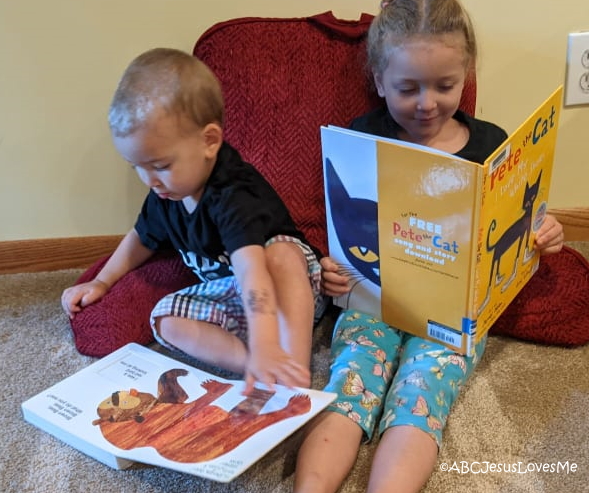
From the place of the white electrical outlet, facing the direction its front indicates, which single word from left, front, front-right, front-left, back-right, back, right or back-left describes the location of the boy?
front-right

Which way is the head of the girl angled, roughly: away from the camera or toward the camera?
toward the camera

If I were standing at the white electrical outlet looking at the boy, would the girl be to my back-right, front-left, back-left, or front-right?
front-left

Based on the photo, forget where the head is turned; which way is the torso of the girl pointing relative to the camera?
toward the camera

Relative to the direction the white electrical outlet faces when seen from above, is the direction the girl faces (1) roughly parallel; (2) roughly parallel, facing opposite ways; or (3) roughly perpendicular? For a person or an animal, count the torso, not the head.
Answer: roughly parallel

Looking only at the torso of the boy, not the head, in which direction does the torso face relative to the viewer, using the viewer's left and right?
facing the viewer and to the left of the viewer

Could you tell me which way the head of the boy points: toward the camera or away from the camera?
toward the camera

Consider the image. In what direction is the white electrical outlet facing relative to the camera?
toward the camera

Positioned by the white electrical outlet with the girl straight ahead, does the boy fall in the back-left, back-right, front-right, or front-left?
front-right

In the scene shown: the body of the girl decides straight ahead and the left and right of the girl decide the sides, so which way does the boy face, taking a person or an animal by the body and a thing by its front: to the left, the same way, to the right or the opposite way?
the same way

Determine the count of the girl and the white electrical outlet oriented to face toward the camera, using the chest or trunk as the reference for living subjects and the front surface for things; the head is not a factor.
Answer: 2

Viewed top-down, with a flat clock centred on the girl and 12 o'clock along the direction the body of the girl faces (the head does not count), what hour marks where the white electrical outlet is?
The white electrical outlet is roughly at 7 o'clock from the girl.

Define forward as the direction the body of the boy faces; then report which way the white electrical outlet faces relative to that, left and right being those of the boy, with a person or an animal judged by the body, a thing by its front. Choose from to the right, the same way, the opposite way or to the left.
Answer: the same way

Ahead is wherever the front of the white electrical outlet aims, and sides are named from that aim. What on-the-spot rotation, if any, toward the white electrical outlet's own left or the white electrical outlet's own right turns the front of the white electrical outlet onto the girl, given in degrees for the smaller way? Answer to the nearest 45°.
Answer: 0° — it already faces them
